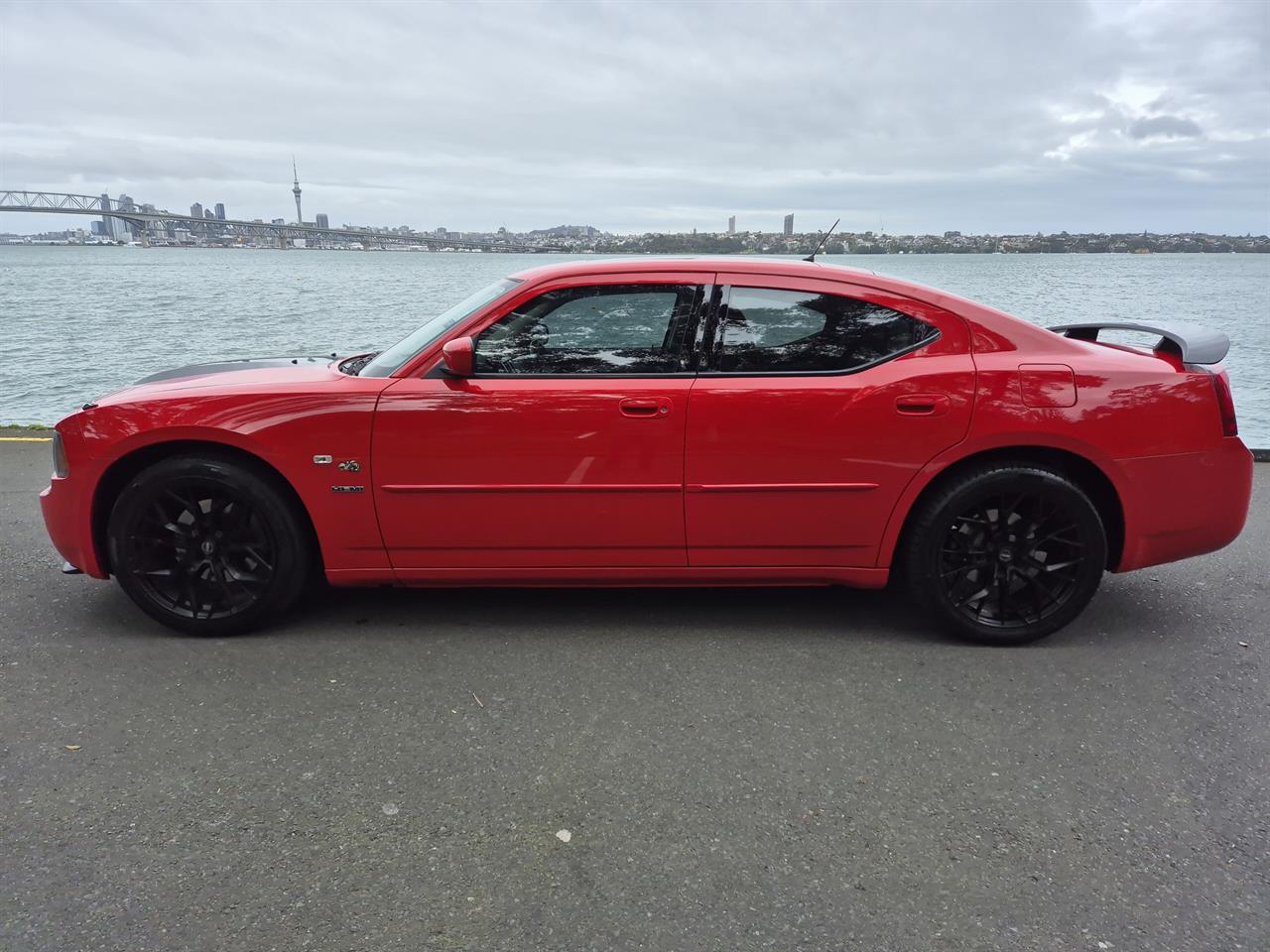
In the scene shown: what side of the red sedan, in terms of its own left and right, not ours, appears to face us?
left
